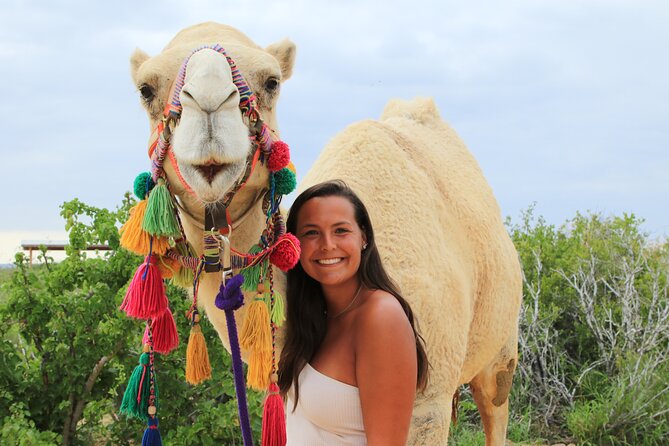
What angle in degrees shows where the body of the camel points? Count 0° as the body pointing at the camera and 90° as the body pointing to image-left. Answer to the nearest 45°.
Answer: approximately 45°

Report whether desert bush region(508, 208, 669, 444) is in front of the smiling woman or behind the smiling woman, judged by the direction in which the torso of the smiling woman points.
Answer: behind

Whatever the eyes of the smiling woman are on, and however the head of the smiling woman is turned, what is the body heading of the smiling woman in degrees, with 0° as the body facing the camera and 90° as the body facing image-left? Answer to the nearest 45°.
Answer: approximately 45°

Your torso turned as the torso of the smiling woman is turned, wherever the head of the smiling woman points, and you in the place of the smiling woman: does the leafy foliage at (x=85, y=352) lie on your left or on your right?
on your right

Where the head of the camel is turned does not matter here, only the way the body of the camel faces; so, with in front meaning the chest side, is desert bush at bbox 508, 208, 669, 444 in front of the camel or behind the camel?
behind
